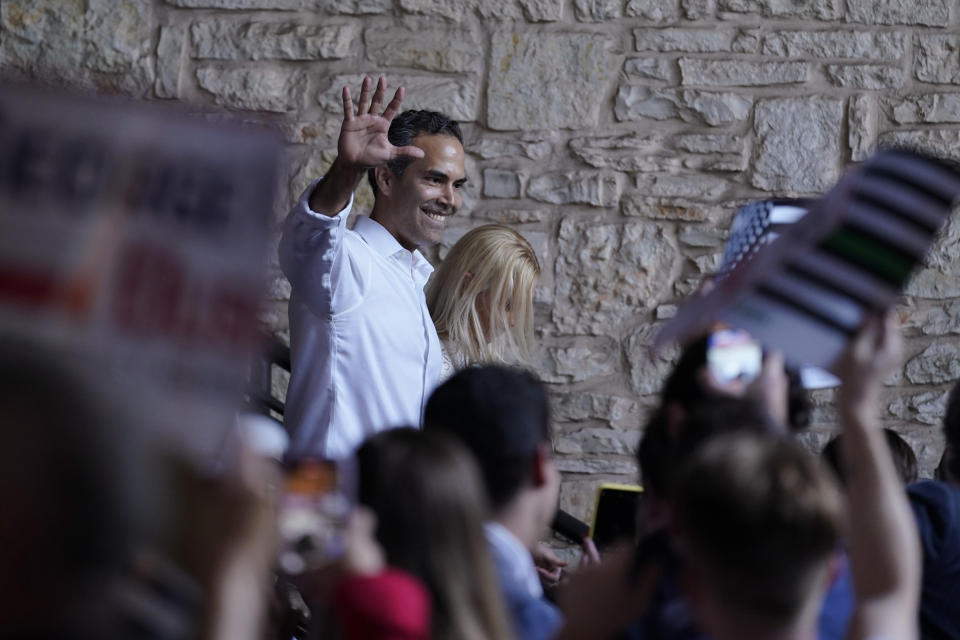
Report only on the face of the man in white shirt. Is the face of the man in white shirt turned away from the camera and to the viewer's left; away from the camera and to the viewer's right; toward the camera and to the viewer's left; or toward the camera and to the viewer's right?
toward the camera and to the viewer's right

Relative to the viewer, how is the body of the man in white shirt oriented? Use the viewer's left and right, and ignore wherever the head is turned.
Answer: facing the viewer and to the right of the viewer

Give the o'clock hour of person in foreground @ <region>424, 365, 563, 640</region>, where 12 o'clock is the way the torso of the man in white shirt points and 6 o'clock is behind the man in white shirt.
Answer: The person in foreground is roughly at 1 o'clock from the man in white shirt.

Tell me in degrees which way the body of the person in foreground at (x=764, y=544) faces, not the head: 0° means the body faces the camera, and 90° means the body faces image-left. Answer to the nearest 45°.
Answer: approximately 180°

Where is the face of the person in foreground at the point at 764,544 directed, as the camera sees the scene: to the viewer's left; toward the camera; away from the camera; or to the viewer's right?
away from the camera

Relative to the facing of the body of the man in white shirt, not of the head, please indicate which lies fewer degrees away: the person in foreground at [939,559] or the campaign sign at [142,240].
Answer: the person in foreground

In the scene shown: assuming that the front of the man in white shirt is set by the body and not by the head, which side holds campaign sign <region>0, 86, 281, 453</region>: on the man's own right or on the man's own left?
on the man's own right

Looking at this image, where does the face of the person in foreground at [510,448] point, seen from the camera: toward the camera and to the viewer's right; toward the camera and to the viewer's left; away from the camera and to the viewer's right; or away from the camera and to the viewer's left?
away from the camera and to the viewer's right

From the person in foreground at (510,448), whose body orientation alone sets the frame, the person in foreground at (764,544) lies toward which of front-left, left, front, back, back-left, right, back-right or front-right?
right

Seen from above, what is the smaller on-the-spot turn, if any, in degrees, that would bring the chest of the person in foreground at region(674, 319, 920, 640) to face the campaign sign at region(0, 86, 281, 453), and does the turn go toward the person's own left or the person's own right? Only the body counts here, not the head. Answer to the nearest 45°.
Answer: approximately 135° to the person's own left

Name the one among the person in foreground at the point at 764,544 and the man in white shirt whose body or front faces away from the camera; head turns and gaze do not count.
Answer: the person in foreground

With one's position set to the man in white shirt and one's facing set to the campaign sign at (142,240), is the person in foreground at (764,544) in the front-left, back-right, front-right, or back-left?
front-left

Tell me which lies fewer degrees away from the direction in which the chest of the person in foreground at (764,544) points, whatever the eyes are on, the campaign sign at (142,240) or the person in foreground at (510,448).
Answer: the person in foreground

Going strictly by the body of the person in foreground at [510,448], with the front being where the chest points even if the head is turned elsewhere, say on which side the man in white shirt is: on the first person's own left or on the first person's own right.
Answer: on the first person's own left

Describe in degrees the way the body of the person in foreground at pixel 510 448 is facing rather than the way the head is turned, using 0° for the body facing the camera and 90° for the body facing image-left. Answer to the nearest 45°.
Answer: approximately 225°
